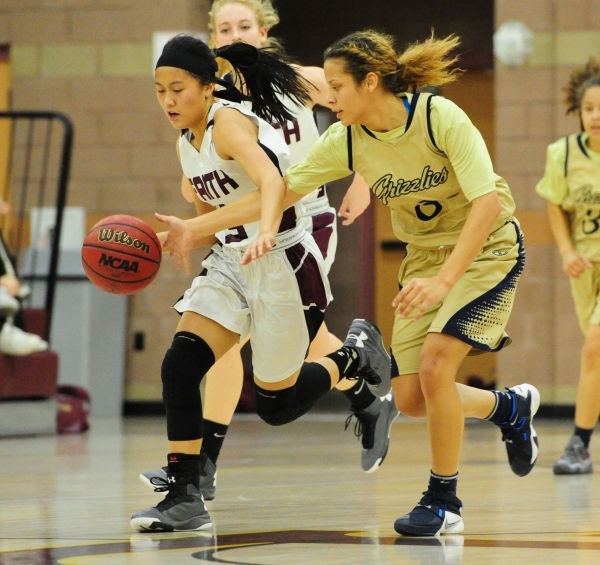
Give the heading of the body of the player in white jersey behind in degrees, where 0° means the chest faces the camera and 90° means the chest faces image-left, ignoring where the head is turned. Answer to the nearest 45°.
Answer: approximately 45°

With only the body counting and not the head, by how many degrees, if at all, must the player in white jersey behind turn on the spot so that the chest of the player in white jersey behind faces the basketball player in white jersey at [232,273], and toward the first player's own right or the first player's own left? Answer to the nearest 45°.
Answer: approximately 45° to the first player's own left

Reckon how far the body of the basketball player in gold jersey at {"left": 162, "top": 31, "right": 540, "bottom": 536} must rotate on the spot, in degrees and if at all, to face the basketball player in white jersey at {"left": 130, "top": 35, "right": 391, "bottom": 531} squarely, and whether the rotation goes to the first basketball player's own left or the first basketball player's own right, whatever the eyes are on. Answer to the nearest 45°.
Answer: approximately 90° to the first basketball player's own right

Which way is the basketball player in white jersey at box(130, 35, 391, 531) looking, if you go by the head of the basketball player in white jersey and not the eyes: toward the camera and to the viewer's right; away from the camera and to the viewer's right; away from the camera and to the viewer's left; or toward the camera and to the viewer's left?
toward the camera and to the viewer's left

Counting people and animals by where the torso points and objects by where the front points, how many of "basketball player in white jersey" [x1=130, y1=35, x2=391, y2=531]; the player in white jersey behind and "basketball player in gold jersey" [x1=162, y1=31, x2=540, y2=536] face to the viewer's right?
0

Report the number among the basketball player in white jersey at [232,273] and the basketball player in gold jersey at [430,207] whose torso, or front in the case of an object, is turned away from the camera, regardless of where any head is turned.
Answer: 0

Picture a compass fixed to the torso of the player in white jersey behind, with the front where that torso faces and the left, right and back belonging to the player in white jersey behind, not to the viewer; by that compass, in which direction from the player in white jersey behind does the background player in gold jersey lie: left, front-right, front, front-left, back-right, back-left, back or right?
back

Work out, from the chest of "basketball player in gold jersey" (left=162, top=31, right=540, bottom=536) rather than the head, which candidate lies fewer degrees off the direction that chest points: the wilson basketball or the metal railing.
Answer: the wilson basketball

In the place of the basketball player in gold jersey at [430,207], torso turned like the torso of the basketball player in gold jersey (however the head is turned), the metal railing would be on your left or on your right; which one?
on your right

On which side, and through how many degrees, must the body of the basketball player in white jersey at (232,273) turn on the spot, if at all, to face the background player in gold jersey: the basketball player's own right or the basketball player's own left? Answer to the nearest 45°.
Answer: approximately 180°

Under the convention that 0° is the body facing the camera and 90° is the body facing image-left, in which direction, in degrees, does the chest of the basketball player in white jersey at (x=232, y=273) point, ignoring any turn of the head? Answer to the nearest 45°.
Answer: approximately 45°
